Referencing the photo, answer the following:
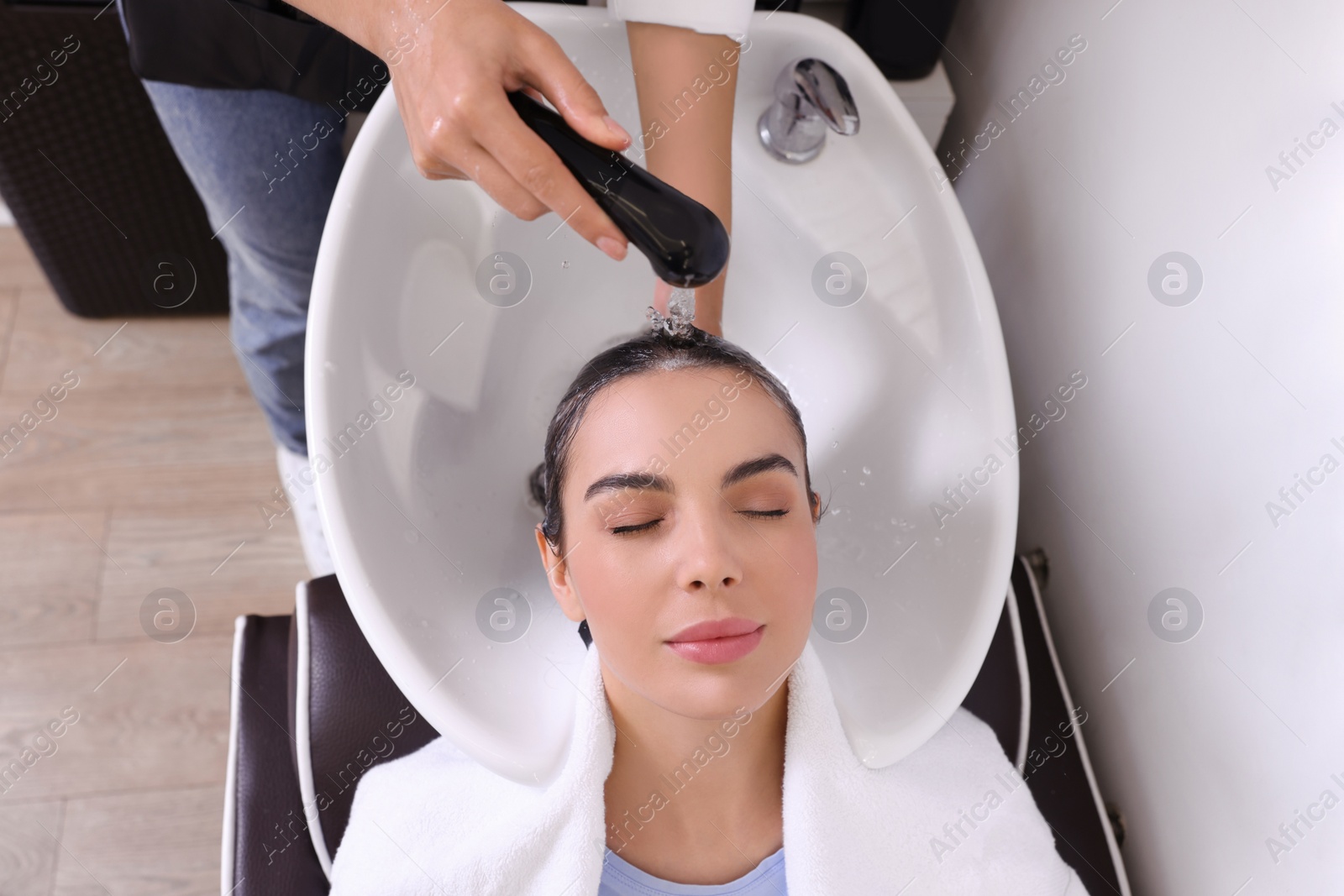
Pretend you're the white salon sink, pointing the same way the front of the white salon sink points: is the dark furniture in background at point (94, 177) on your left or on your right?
on your right

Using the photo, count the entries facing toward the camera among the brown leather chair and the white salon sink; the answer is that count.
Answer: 2

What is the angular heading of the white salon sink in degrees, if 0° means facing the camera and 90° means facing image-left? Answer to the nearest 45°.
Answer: approximately 0°

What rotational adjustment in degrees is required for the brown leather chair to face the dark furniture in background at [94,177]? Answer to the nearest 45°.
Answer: approximately 90° to its right
